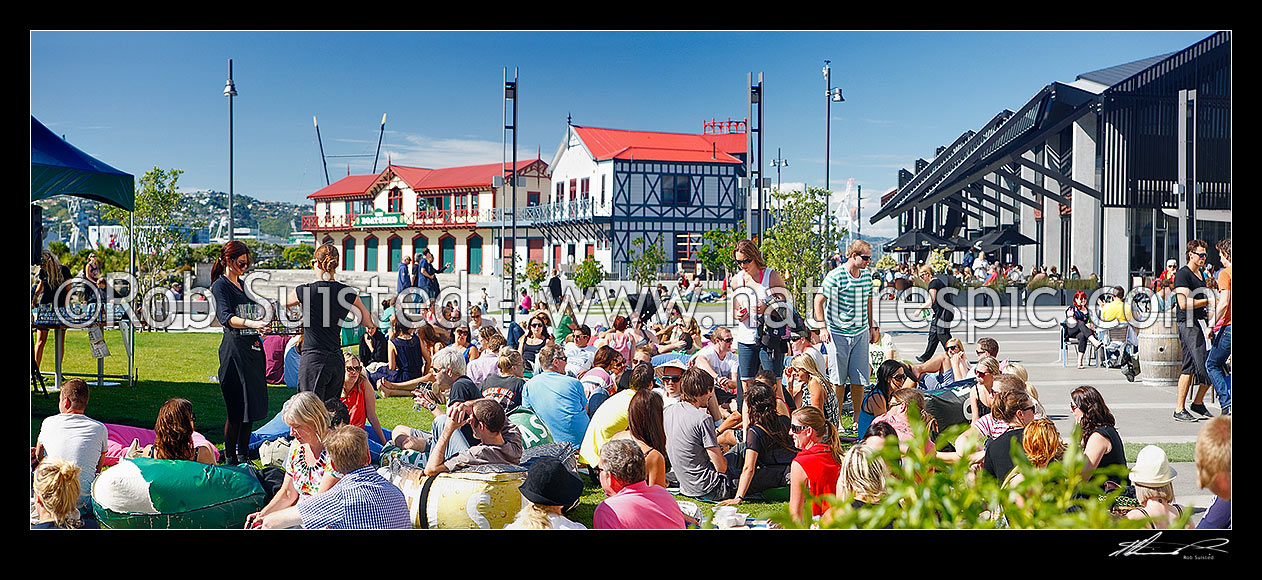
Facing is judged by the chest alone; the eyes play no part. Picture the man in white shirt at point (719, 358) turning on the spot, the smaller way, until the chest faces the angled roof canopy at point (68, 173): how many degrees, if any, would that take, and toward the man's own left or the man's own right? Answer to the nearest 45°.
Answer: approximately 135° to the man's own right

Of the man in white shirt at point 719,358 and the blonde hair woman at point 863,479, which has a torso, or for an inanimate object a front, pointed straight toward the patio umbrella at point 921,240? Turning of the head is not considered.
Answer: the blonde hair woman

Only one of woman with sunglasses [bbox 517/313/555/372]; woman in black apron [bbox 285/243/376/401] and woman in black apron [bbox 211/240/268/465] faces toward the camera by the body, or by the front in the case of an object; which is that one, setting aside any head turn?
the woman with sunglasses

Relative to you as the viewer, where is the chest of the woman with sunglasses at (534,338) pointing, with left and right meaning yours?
facing the viewer

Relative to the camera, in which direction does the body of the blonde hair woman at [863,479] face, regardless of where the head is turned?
away from the camera

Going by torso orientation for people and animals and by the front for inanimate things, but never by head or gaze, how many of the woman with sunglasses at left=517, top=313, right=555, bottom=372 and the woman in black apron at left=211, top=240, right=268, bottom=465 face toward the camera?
1

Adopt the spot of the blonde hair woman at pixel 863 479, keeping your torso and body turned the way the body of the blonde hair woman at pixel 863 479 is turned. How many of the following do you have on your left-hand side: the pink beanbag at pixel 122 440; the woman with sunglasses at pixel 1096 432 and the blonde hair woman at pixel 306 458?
2

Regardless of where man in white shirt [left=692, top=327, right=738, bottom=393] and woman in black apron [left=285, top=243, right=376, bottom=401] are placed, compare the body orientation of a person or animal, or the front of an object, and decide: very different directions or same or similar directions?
very different directions

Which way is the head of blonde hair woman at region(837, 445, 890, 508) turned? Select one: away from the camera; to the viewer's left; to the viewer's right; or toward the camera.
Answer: away from the camera

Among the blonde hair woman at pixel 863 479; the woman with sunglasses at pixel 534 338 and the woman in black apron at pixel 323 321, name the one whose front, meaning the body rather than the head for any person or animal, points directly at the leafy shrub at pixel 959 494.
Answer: the woman with sunglasses

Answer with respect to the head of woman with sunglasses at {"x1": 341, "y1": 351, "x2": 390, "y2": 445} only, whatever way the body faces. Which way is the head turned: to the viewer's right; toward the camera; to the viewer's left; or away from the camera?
toward the camera

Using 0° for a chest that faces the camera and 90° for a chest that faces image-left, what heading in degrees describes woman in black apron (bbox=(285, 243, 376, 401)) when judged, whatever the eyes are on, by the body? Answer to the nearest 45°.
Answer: approximately 180°

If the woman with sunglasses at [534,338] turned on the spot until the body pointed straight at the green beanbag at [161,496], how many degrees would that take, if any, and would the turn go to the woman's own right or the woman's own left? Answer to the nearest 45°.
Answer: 0° — they already face it

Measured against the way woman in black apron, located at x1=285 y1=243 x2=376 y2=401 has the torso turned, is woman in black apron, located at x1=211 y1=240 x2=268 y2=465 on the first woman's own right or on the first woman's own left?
on the first woman's own left

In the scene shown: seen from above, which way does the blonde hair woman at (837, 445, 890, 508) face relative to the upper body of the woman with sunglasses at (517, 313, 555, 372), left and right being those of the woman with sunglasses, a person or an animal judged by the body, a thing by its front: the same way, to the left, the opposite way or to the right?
the opposite way

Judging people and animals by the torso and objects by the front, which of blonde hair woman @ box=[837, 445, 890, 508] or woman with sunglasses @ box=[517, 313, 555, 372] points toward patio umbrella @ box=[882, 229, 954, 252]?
the blonde hair woman

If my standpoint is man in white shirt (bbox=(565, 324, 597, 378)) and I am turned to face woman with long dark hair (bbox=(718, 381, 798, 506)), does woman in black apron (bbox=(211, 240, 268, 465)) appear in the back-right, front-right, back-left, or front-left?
front-right

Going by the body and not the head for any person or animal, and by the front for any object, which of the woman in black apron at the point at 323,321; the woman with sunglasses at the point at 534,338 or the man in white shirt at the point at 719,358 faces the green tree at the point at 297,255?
the woman in black apron

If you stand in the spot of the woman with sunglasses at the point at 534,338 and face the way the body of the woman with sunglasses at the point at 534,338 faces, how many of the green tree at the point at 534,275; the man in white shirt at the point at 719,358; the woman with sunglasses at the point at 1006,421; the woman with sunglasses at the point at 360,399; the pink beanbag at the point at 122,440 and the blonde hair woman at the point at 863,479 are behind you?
1

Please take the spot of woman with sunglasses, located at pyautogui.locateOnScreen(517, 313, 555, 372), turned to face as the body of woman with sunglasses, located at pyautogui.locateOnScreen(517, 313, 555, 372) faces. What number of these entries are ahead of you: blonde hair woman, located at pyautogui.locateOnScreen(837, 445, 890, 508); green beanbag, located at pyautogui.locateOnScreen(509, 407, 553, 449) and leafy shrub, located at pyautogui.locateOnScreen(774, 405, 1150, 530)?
3
